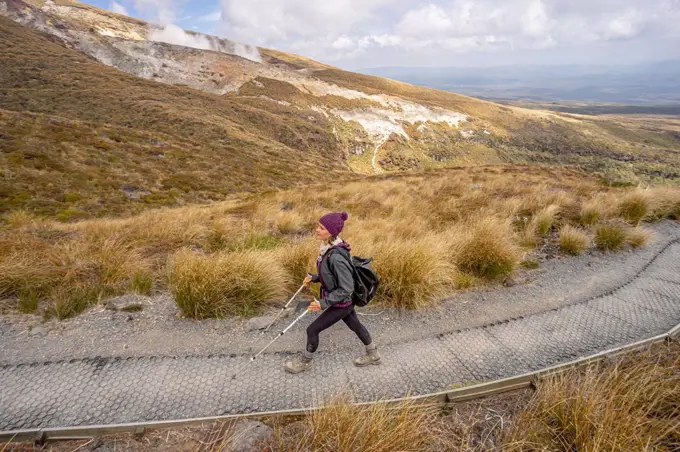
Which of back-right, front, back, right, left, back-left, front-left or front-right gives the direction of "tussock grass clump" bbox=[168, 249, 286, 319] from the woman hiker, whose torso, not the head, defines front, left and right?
front-right

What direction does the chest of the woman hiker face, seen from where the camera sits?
to the viewer's left

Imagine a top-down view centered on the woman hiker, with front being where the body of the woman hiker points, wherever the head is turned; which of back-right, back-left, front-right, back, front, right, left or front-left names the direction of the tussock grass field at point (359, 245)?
right

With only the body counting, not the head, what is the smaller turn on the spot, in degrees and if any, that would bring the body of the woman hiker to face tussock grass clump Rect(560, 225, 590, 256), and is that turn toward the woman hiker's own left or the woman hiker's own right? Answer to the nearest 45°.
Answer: approximately 135° to the woman hiker's own right

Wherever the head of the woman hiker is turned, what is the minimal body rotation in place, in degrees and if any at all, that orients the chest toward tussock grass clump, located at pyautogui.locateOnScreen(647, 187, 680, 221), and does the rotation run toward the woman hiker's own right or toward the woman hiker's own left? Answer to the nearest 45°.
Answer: approximately 135° to the woman hiker's own right

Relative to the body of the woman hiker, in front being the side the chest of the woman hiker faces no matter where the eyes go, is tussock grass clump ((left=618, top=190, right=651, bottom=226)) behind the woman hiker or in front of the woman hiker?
behind

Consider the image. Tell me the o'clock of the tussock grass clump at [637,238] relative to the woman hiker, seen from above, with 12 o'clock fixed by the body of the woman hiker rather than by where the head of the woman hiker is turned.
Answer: The tussock grass clump is roughly at 5 o'clock from the woman hiker.

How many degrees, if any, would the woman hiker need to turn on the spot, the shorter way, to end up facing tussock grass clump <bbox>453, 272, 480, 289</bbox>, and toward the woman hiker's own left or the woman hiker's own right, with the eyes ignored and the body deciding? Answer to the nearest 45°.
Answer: approximately 135° to the woman hiker's own right

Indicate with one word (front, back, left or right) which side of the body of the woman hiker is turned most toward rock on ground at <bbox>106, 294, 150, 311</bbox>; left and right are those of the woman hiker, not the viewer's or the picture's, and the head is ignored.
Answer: front

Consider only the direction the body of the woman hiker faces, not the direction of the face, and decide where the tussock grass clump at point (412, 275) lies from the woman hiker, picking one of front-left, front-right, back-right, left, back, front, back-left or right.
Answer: back-right

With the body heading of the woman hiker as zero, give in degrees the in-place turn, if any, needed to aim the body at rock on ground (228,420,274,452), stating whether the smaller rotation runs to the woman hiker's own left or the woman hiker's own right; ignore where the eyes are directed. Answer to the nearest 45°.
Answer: approximately 45° to the woman hiker's own left

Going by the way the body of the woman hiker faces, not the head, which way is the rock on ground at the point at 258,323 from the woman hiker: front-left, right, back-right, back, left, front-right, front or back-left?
front-right

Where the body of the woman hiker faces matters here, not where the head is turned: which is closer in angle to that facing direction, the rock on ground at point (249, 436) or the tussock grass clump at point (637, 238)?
the rock on ground

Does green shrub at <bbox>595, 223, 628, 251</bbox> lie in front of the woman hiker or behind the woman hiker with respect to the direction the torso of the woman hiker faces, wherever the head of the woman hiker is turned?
behind

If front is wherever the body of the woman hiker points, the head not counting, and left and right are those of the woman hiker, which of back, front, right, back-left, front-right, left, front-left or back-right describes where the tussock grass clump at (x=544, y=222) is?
back-right

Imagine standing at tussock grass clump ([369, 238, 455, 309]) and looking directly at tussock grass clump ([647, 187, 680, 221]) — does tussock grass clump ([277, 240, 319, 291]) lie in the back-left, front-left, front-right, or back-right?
back-left
